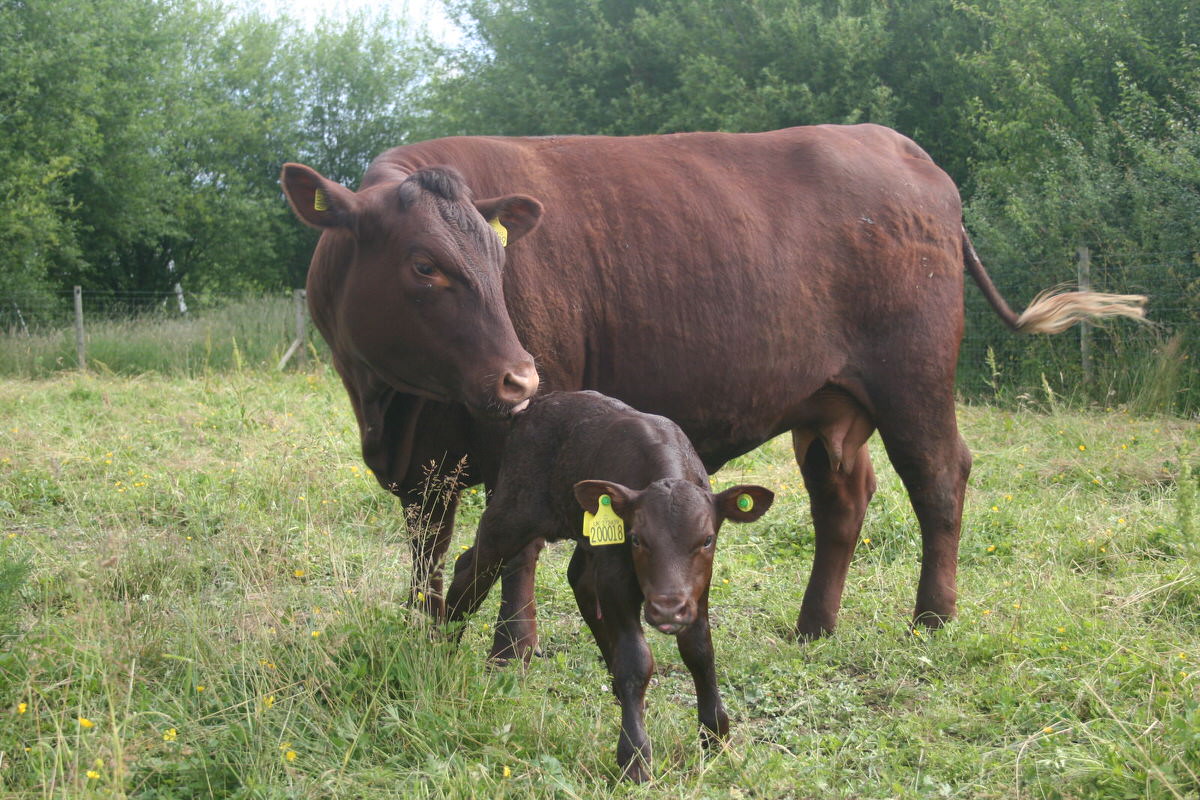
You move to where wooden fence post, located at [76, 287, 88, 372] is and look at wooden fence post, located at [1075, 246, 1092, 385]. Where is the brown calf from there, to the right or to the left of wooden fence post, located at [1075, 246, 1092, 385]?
right

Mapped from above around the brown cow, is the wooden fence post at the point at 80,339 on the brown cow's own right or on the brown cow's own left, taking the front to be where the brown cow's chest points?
on the brown cow's own right

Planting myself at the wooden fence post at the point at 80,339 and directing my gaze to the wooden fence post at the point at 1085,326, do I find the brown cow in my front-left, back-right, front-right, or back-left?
front-right

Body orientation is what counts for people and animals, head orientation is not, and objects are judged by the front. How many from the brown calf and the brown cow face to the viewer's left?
1

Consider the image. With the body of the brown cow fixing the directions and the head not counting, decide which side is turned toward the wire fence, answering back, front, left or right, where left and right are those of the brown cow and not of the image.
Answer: right

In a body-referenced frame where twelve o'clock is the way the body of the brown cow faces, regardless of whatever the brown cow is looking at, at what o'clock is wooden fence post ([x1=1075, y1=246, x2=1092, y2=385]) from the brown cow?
The wooden fence post is roughly at 4 o'clock from the brown cow.

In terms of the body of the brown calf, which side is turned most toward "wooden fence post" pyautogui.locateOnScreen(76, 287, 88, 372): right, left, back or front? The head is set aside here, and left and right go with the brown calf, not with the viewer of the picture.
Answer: back

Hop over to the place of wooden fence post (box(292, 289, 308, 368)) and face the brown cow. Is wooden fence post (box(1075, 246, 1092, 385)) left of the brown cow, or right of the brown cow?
left

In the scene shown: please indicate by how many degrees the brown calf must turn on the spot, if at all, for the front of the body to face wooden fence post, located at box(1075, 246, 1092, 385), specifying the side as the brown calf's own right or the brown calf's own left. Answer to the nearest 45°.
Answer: approximately 90° to the brown calf's own left

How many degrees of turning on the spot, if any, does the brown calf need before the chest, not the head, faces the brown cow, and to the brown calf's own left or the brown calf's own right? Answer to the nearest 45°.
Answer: approximately 135° to the brown calf's own left

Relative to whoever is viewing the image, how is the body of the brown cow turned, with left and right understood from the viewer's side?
facing to the left of the viewer
